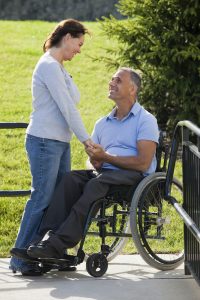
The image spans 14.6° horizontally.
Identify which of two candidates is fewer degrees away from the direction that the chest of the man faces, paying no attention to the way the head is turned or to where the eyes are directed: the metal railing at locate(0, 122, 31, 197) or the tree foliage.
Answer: the metal railing

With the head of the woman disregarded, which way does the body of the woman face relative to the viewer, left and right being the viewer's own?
facing to the right of the viewer

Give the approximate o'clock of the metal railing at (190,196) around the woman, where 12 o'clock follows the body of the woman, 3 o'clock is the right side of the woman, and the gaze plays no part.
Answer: The metal railing is roughly at 1 o'clock from the woman.

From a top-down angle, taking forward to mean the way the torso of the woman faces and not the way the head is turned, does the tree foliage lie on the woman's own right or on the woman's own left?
on the woman's own left

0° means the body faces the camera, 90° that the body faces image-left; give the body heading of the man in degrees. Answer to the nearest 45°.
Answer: approximately 45°
